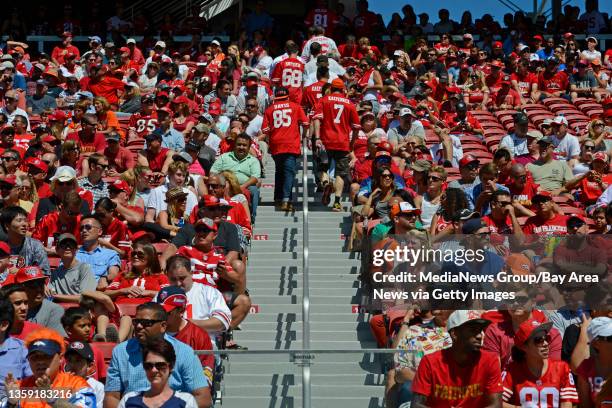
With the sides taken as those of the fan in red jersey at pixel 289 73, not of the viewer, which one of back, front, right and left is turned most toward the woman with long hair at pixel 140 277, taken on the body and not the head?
back

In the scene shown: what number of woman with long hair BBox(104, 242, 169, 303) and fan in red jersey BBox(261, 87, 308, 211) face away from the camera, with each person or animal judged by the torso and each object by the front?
1

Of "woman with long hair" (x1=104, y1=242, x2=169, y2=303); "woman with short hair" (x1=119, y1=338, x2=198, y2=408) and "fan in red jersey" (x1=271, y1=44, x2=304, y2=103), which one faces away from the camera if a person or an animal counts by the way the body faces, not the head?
the fan in red jersey

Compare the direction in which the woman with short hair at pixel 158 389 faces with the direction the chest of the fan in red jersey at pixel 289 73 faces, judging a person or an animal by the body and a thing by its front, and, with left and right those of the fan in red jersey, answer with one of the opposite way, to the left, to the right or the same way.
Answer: the opposite way

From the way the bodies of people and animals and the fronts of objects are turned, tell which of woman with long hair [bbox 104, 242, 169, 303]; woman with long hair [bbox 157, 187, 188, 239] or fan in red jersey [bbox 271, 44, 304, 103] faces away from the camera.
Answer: the fan in red jersey

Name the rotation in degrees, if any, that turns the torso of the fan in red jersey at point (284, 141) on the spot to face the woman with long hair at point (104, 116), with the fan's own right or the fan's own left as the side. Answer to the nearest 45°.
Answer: approximately 45° to the fan's own left

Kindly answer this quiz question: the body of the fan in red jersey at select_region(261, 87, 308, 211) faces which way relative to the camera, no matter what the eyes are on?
away from the camera

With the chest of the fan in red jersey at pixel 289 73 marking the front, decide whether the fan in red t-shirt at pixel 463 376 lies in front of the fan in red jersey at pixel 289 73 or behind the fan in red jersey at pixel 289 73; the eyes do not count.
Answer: behind

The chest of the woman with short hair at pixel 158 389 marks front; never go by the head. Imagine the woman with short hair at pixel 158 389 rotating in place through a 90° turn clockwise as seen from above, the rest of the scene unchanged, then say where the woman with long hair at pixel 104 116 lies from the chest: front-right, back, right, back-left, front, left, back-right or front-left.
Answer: right

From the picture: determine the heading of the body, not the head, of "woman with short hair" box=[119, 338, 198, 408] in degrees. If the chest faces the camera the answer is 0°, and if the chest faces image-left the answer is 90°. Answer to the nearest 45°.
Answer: approximately 0°

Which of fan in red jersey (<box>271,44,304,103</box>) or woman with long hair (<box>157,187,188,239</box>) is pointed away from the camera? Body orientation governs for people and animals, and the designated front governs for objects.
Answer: the fan in red jersey

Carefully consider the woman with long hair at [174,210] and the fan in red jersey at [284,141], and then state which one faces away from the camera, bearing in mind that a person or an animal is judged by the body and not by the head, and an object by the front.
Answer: the fan in red jersey

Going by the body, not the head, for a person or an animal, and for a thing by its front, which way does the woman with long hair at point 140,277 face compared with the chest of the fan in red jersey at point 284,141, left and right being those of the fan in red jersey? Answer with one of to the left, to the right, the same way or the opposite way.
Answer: the opposite way

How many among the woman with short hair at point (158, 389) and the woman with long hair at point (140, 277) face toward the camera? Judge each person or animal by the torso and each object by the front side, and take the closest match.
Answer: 2

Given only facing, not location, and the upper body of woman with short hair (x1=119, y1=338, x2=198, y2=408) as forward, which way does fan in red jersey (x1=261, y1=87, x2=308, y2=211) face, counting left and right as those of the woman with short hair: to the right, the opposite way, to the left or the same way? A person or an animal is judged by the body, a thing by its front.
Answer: the opposite way

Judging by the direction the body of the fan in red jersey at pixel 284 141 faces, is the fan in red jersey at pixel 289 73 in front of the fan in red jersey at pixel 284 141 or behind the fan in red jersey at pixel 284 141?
in front

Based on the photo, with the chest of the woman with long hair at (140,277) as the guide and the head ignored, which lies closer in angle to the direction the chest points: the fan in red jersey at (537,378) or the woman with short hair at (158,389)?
the woman with short hair

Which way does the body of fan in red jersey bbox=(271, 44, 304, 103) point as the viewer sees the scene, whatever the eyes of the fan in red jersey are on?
away from the camera

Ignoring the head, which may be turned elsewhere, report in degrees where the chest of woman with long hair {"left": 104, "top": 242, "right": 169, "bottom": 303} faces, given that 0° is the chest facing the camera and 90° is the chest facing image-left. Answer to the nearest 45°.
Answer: approximately 0°
